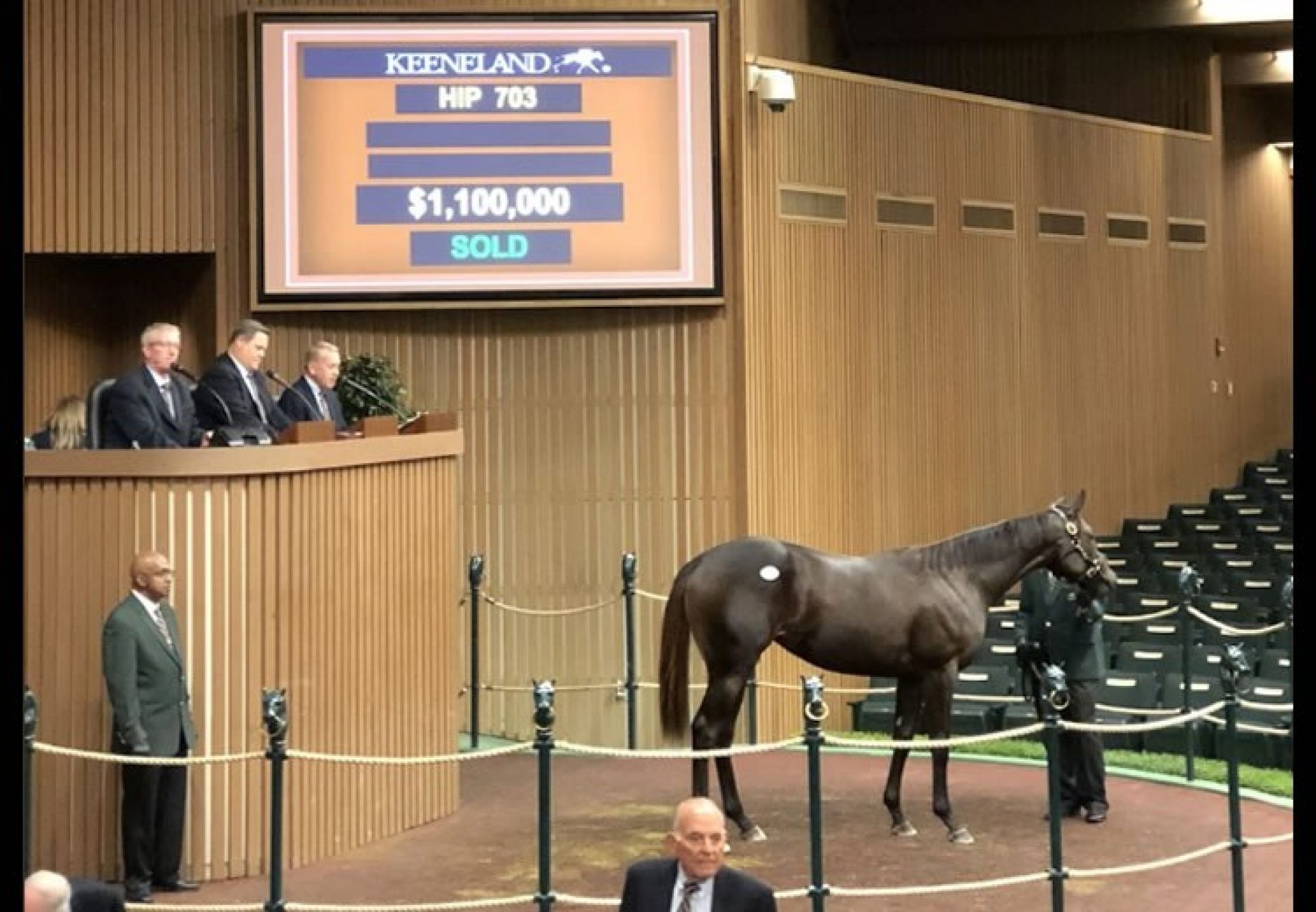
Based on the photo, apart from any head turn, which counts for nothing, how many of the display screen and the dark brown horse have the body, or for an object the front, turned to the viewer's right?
1

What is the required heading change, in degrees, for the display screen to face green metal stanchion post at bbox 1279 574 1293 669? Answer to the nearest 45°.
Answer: approximately 90° to its left

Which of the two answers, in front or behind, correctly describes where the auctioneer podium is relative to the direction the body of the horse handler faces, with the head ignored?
in front

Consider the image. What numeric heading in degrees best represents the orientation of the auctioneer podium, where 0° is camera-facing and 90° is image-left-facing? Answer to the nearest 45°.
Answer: approximately 315°

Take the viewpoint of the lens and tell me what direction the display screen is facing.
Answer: facing the viewer

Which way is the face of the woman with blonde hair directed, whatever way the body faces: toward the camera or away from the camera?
away from the camera

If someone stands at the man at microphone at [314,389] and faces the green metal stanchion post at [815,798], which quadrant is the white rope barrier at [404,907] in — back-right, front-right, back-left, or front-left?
front-right

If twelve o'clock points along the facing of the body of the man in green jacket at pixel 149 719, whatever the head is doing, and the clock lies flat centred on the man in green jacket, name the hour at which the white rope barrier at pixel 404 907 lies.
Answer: The white rope barrier is roughly at 12 o'clock from the man in green jacket.

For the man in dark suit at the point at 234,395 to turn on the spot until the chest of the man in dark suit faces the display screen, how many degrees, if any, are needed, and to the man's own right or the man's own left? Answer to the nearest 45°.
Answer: approximately 90° to the man's own left

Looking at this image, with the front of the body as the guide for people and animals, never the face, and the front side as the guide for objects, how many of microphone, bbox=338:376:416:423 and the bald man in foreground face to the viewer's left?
1

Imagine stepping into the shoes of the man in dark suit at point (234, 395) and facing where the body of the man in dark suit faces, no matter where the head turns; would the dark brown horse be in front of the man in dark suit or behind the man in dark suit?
in front

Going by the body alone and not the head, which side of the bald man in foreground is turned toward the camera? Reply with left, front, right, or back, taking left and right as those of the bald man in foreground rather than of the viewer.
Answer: front

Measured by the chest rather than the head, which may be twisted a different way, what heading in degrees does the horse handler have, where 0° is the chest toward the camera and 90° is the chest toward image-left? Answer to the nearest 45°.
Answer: approximately 45°

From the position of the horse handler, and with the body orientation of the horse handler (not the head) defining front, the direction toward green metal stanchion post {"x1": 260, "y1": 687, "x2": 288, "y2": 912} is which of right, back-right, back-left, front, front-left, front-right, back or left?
front

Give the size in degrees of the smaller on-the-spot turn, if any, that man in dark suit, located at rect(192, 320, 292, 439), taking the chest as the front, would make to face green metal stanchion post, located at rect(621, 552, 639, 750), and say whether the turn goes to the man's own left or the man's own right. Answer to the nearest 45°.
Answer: approximately 90° to the man's own left

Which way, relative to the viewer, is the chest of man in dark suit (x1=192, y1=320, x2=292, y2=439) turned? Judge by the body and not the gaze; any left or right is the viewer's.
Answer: facing the viewer and to the right of the viewer

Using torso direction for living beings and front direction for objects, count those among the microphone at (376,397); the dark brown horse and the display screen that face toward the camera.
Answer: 1
